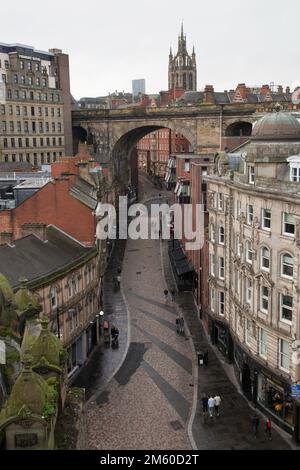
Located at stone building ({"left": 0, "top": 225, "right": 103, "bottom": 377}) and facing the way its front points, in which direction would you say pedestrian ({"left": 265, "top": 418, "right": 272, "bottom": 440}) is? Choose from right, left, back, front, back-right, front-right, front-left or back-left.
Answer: front

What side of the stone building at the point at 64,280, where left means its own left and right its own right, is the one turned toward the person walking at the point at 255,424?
front

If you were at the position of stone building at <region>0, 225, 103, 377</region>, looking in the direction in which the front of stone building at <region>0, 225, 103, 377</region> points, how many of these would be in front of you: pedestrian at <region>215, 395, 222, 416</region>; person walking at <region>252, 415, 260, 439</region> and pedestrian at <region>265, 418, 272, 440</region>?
3

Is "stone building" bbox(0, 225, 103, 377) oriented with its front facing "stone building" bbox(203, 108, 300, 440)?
yes

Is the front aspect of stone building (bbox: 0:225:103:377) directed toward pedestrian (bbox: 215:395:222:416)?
yes

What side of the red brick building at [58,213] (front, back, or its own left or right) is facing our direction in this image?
right

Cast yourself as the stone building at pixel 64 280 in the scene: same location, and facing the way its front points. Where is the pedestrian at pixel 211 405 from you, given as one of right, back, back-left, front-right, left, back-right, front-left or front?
front

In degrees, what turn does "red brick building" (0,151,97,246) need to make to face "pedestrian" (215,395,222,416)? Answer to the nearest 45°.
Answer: approximately 45° to its right

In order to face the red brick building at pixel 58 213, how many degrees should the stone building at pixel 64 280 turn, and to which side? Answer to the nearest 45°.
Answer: approximately 135° to its left

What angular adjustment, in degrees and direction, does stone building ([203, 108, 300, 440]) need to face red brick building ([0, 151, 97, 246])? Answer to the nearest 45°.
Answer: approximately 90° to its right

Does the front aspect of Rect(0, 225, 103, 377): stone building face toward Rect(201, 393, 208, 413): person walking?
yes

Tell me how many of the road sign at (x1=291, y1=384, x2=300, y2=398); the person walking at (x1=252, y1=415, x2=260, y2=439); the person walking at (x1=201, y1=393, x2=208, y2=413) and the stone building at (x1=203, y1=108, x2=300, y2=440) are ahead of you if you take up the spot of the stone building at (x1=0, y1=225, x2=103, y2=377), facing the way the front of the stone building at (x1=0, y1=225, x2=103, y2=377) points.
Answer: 4

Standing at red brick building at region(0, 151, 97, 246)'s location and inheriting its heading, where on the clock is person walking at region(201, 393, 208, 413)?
The person walking is roughly at 2 o'clock from the red brick building.
